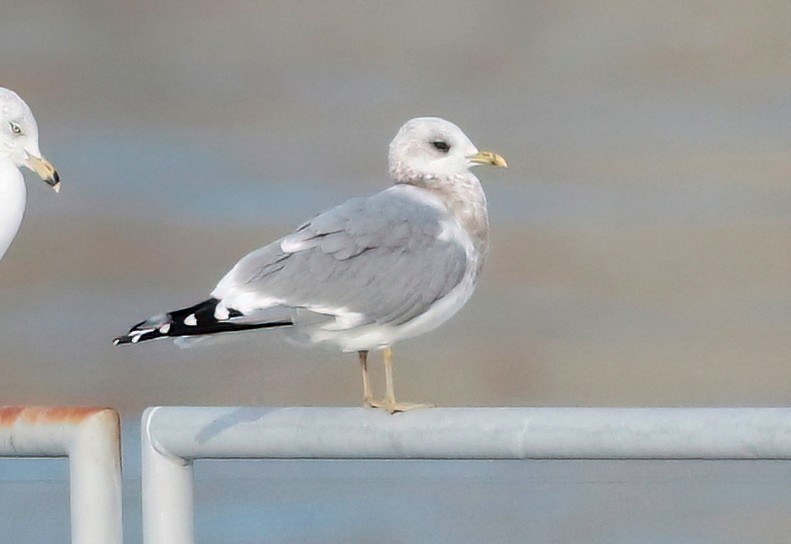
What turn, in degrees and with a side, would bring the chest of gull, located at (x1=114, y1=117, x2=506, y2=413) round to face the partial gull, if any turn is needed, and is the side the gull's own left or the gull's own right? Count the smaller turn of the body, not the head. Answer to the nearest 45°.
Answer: approximately 135° to the gull's own left

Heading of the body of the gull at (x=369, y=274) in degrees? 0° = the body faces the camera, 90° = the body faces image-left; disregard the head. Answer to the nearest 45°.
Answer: approximately 270°

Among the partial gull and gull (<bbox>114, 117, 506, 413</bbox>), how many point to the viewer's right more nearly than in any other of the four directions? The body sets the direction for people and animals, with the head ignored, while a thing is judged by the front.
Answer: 2

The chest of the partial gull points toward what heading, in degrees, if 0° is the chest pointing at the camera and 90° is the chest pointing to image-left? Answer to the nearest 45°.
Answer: approximately 270°
